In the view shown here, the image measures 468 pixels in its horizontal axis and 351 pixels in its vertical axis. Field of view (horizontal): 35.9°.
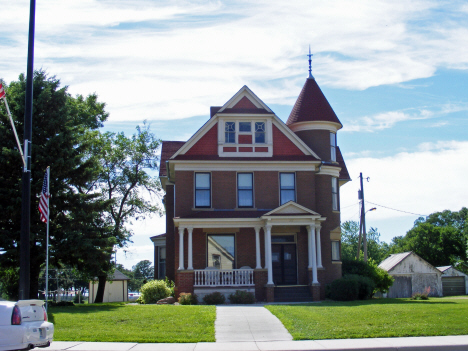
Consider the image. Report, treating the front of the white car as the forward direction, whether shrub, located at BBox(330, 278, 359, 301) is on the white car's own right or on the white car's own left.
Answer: on the white car's own right

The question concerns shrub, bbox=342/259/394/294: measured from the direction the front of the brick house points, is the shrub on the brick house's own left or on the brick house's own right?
on the brick house's own left

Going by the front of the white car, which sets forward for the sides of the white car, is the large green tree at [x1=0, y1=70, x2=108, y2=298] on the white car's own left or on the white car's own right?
on the white car's own right

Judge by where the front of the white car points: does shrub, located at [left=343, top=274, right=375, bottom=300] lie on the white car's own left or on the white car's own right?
on the white car's own right

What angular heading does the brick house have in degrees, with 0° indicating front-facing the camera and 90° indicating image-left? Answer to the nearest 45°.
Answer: approximately 0°

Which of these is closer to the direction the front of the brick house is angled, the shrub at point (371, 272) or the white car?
the white car

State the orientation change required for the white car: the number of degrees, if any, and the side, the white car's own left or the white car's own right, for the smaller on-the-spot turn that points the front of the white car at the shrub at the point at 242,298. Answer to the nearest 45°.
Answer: approximately 90° to the white car's own right

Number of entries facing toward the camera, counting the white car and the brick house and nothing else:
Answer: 1

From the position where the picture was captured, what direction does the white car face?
facing away from the viewer and to the left of the viewer

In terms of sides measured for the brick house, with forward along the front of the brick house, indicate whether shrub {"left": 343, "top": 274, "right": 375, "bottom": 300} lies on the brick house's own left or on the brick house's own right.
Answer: on the brick house's own left

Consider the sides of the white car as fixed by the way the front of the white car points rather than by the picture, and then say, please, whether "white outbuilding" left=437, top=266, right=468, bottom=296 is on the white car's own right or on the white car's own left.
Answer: on the white car's own right
